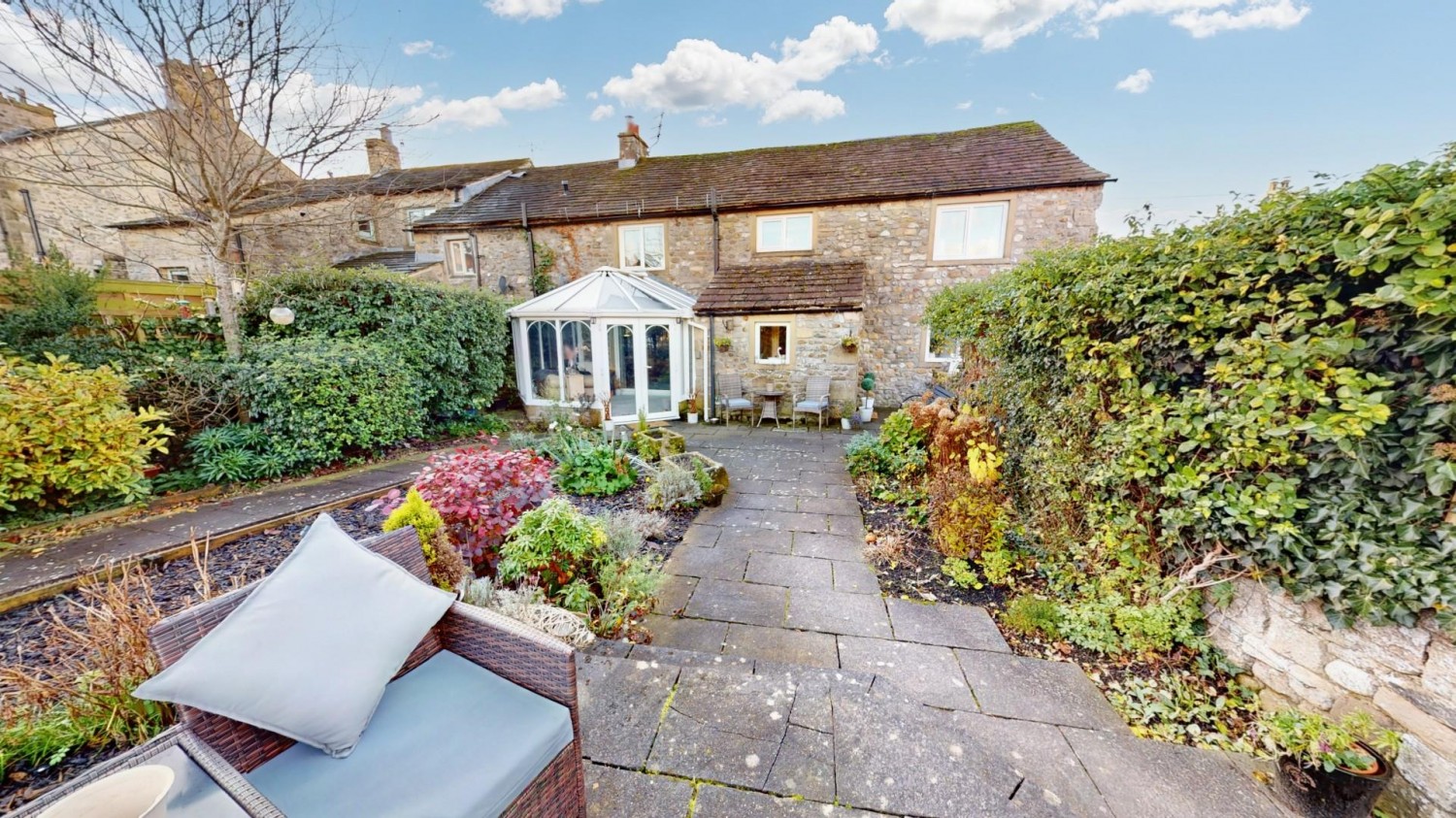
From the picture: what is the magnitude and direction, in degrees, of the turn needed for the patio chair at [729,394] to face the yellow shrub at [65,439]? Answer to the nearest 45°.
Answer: approximately 90° to its right

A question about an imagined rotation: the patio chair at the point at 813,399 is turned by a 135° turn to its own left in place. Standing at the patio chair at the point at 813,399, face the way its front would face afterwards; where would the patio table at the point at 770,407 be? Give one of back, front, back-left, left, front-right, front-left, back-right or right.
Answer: back

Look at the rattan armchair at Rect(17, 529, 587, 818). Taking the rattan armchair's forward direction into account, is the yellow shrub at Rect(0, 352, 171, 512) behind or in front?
behind

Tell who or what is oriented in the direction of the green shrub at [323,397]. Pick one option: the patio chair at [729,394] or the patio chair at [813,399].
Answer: the patio chair at [813,399]

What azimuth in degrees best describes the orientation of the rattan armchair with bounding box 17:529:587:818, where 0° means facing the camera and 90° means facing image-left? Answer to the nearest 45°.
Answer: approximately 315°

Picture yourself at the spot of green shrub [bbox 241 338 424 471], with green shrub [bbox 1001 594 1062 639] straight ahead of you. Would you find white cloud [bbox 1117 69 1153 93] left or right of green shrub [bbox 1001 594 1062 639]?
left

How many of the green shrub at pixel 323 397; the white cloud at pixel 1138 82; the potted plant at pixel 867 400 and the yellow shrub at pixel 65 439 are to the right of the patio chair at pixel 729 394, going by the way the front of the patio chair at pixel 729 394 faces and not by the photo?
2

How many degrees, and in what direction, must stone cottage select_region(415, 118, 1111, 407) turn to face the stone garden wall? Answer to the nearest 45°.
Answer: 0° — it already faces it

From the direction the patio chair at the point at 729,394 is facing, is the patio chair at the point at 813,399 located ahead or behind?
ahead

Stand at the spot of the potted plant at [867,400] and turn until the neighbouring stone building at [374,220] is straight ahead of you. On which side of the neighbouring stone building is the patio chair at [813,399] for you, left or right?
left

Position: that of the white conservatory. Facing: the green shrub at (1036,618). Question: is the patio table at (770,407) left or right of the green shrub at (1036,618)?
left

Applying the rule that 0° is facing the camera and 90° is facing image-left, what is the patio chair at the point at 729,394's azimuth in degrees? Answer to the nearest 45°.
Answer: approximately 315°

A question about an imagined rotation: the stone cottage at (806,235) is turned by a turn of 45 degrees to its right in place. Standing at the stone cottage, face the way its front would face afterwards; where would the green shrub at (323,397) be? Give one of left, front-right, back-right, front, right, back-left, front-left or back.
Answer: front

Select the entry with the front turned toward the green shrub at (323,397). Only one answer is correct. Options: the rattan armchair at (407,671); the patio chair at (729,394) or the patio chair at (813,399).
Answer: the patio chair at (813,399)

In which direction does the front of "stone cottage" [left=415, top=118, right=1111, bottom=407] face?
toward the camera

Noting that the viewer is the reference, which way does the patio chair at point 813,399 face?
facing the viewer and to the left of the viewer
